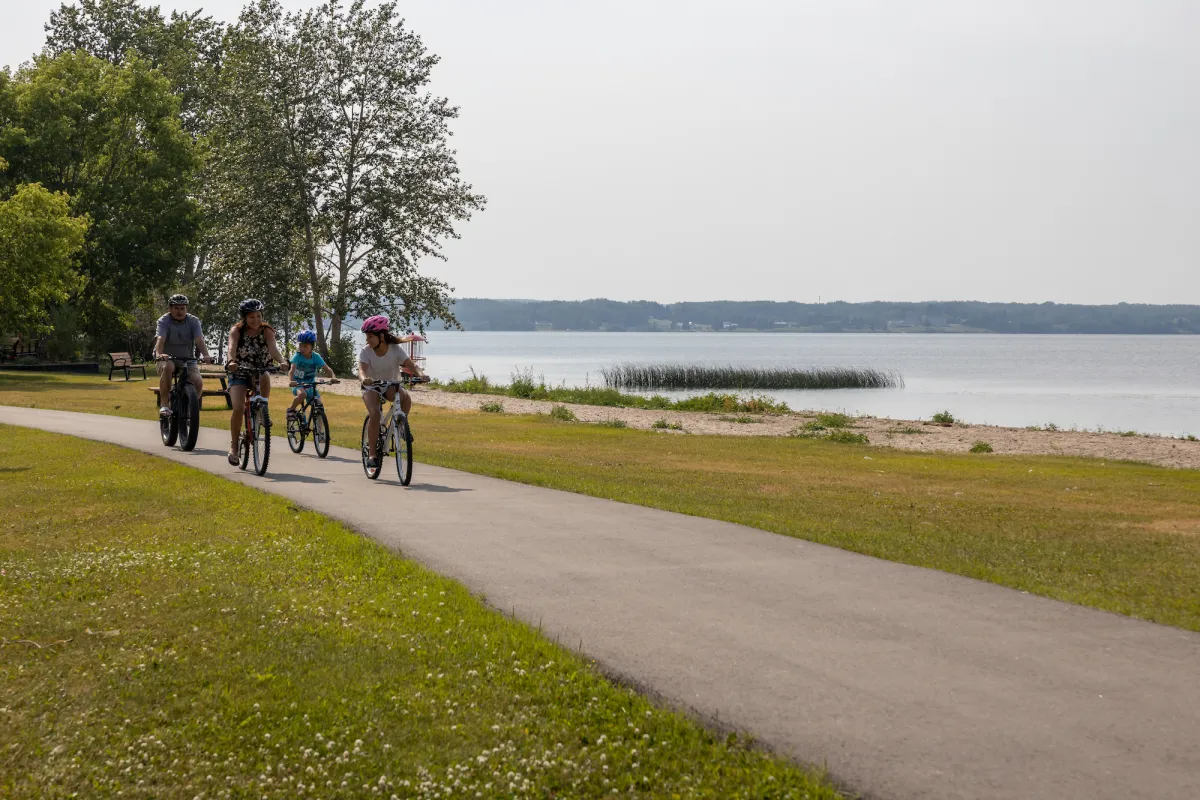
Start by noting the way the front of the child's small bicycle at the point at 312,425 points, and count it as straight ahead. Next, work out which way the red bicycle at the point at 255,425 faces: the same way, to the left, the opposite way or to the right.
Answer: the same way

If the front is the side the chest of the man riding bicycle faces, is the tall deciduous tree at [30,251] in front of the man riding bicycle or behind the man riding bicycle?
behind

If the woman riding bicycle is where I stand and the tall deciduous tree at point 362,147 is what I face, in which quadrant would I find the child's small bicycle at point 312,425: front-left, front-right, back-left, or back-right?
front-right

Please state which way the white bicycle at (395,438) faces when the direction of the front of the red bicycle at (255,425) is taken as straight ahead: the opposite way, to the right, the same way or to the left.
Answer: the same way

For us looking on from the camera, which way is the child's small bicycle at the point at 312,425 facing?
facing the viewer and to the right of the viewer

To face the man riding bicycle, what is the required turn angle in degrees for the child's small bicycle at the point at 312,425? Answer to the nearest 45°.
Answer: approximately 135° to its right

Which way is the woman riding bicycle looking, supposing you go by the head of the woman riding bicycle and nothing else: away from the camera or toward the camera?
toward the camera

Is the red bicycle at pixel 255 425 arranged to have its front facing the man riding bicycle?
no

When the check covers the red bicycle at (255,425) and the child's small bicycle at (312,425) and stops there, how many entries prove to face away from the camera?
0

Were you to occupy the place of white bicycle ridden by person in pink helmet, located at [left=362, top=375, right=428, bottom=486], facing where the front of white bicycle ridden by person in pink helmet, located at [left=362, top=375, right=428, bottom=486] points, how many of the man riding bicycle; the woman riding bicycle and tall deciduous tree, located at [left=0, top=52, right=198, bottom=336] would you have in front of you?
0

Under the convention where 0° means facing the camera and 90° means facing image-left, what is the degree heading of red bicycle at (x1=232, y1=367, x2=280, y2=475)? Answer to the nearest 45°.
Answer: approximately 315°

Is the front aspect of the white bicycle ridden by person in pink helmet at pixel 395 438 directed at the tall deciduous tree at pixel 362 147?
no

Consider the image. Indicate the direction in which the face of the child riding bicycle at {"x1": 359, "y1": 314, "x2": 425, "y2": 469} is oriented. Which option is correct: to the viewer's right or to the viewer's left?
to the viewer's left

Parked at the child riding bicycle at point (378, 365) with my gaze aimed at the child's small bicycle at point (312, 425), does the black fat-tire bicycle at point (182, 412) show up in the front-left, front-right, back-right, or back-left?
front-left

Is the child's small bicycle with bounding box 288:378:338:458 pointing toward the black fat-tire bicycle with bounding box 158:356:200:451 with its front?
no

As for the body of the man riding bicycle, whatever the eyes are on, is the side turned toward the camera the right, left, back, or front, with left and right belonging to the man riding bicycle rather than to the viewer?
front

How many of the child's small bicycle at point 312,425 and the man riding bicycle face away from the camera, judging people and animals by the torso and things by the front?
0
